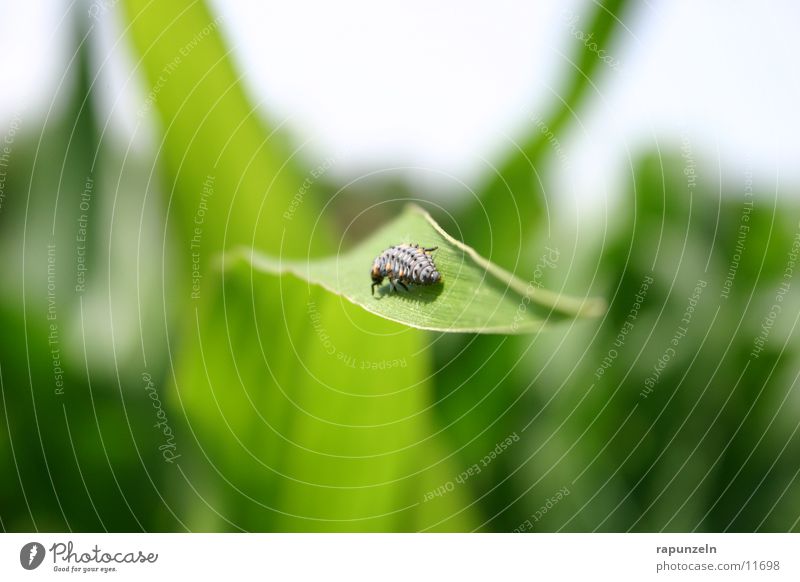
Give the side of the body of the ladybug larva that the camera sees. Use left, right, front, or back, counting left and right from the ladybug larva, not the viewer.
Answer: left
